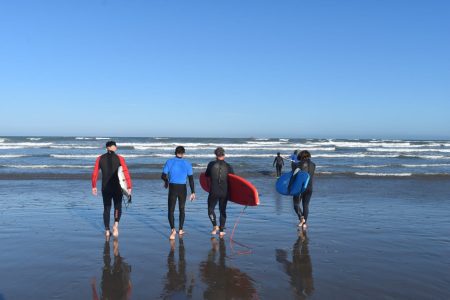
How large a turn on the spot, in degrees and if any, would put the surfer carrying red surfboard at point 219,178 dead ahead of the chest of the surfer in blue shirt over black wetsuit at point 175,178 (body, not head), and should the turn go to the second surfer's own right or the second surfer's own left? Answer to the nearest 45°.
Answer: approximately 90° to the second surfer's own right

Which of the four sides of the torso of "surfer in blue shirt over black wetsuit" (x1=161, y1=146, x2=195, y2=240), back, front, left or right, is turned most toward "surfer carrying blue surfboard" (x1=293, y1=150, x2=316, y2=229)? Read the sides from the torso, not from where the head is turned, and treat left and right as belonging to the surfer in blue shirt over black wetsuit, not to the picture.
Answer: right

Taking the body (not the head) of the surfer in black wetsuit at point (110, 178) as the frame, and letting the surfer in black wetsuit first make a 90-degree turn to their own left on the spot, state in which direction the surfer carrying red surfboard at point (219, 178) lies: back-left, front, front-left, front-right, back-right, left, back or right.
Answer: back

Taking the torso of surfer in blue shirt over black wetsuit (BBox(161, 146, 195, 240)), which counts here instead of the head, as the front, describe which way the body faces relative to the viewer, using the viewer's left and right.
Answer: facing away from the viewer

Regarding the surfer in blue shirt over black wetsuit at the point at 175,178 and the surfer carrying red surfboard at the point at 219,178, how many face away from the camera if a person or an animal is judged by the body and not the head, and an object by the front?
2

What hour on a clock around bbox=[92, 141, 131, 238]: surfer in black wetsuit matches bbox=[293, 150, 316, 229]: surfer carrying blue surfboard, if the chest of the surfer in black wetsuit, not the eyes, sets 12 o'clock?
The surfer carrying blue surfboard is roughly at 3 o'clock from the surfer in black wetsuit.

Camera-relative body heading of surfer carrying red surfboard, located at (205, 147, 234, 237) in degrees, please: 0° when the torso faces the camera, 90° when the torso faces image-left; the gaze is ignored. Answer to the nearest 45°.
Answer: approximately 180°

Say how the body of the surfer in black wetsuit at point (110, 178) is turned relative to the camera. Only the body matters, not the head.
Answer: away from the camera

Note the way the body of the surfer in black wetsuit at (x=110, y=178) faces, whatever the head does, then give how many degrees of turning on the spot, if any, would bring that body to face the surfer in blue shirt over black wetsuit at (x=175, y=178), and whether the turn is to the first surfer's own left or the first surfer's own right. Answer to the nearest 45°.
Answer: approximately 90° to the first surfer's own right

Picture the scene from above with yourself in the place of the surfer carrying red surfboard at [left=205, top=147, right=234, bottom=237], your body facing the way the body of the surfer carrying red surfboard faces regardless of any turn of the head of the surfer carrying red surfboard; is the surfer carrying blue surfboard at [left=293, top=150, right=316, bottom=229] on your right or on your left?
on your right
